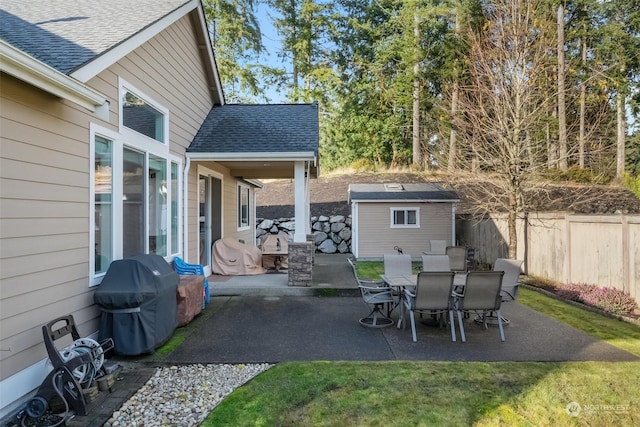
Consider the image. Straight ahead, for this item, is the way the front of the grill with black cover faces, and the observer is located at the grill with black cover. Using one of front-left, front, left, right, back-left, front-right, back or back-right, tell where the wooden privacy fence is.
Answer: front

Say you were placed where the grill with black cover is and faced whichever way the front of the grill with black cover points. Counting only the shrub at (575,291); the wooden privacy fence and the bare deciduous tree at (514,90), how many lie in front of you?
3

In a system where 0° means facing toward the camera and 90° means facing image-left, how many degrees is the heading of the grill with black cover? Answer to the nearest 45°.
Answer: approximately 270°

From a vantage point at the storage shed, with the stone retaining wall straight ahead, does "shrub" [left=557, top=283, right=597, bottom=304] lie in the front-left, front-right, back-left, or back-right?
back-left

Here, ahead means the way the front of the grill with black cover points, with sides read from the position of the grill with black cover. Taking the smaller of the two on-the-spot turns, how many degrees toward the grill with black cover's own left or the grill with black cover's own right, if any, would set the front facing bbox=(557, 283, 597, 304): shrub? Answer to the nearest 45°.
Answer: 0° — it already faces it

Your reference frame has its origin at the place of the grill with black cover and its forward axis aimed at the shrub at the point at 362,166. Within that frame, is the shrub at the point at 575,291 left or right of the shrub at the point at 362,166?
right

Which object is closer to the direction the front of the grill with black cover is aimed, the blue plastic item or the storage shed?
the storage shed

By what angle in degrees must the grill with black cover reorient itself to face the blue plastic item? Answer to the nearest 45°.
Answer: approximately 90° to its left

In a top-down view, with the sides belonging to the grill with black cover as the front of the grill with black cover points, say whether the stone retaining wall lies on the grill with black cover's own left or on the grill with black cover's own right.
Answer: on the grill with black cover's own left

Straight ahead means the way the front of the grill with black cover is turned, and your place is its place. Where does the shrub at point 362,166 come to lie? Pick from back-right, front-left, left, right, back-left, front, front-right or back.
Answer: front-left

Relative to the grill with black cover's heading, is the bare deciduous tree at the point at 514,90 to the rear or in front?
in front

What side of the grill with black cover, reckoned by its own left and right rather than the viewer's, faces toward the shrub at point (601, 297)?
front
